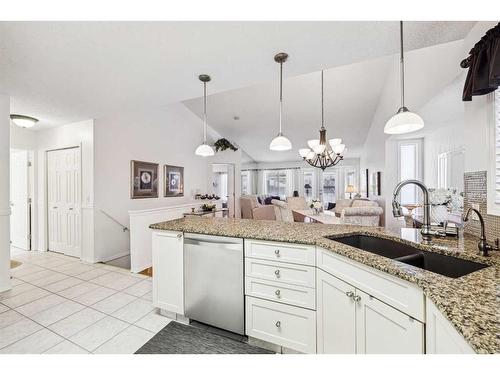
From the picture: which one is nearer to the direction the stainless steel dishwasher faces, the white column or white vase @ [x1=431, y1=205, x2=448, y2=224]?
the white column

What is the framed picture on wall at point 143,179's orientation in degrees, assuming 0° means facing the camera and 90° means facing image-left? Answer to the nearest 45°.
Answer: approximately 315°

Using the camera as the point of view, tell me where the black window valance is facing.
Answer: facing the viewer and to the left of the viewer

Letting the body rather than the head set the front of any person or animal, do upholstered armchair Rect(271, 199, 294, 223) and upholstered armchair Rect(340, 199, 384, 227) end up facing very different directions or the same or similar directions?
very different directions

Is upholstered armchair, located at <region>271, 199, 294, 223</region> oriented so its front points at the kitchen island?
no

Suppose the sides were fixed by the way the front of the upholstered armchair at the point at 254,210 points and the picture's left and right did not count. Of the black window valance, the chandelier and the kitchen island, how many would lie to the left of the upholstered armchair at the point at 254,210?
0

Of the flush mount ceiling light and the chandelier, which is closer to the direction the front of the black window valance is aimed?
the flush mount ceiling light

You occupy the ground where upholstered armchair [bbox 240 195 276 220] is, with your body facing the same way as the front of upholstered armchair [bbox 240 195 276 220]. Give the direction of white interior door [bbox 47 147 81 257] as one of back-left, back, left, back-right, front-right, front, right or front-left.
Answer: back

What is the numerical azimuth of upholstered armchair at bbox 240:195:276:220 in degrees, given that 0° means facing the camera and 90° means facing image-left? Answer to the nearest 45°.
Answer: approximately 225°

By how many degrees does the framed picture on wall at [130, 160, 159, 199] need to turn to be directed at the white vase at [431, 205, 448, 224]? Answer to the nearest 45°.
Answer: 0° — it already faces it

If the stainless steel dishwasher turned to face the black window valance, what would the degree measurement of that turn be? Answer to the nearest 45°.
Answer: approximately 90° to its left

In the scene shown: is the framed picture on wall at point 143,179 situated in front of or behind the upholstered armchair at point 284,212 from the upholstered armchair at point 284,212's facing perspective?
behind

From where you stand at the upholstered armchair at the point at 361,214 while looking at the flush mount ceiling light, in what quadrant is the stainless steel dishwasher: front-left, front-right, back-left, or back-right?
front-left
